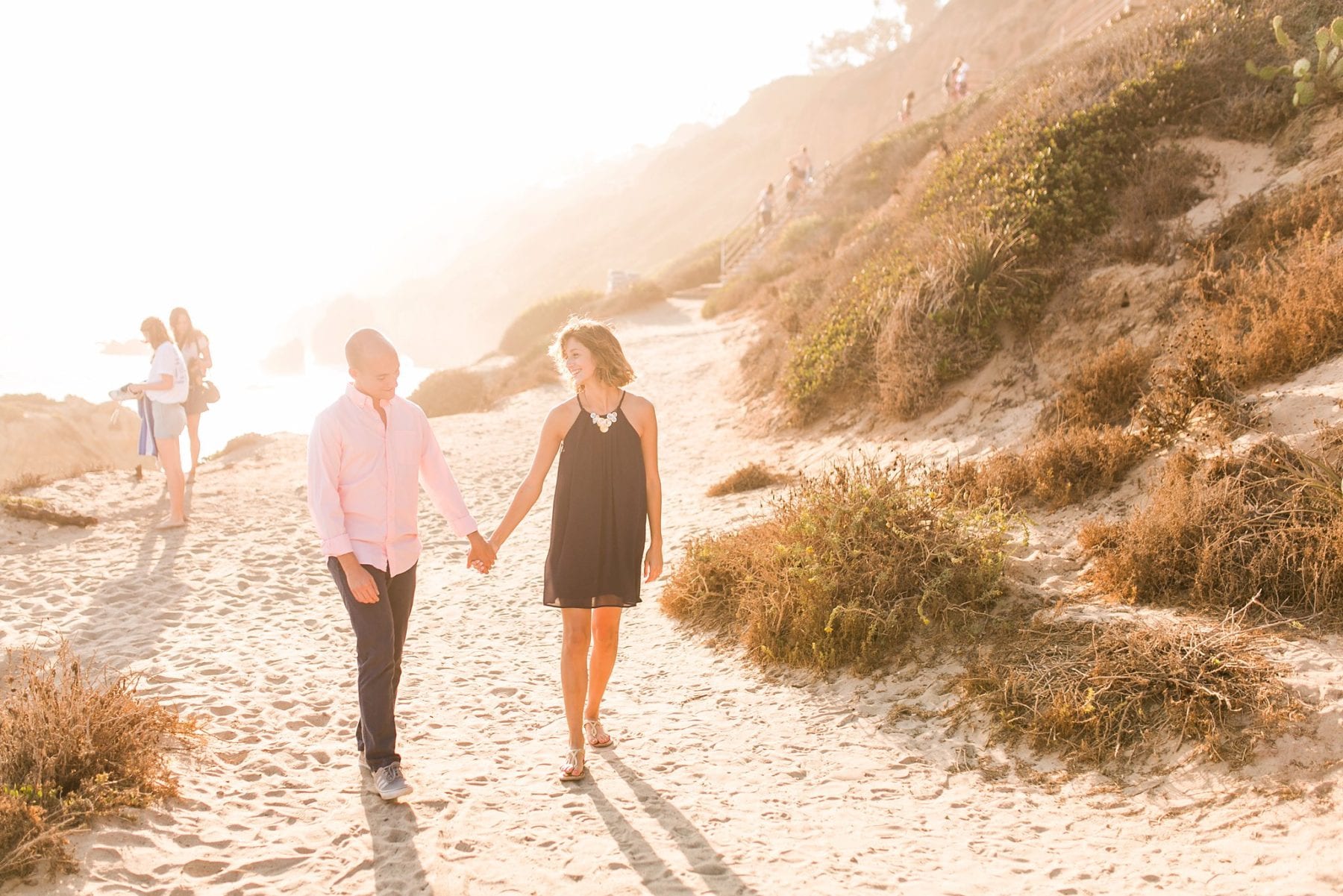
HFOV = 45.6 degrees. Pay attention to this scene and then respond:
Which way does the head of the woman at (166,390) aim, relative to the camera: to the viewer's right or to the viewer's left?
to the viewer's left

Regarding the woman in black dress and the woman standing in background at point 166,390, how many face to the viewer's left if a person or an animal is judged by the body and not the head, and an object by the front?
1

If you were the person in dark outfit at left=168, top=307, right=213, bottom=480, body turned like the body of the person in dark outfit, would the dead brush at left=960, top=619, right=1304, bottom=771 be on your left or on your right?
on your left

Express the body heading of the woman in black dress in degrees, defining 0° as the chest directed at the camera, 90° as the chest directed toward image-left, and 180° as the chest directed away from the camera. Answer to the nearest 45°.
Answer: approximately 0°

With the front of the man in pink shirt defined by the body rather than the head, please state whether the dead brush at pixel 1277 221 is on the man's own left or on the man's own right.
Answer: on the man's own left

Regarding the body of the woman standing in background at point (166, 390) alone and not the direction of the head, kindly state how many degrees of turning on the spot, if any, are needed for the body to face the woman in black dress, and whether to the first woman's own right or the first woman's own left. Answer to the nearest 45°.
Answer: approximately 90° to the first woman's own left

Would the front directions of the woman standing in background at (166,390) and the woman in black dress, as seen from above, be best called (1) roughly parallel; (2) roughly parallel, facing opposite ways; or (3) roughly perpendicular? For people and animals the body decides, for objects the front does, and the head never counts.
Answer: roughly perpendicular

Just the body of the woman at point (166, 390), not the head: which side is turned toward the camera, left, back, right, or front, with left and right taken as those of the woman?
left

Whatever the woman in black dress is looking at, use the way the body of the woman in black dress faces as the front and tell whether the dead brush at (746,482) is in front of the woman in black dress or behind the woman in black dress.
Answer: behind
